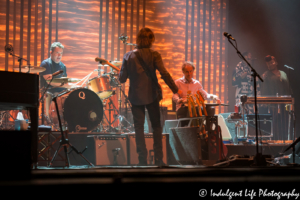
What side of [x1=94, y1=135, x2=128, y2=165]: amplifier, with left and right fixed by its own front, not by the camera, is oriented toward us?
front

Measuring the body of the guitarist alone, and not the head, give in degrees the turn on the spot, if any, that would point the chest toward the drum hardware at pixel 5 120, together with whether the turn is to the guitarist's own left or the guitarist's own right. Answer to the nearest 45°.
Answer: approximately 45° to the guitarist's own left

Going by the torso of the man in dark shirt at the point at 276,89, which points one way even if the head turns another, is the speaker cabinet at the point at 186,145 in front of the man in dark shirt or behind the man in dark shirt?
in front

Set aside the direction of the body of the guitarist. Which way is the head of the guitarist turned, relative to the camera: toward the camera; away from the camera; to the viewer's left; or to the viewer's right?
away from the camera

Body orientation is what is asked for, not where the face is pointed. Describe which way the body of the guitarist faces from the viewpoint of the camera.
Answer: away from the camera

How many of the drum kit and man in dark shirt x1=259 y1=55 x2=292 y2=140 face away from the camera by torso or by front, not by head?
0

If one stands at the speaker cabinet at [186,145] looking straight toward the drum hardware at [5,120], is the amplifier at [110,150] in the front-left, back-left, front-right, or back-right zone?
front-left

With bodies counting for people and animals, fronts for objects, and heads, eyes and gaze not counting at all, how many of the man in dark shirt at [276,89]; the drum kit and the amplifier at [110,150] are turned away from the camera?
0
